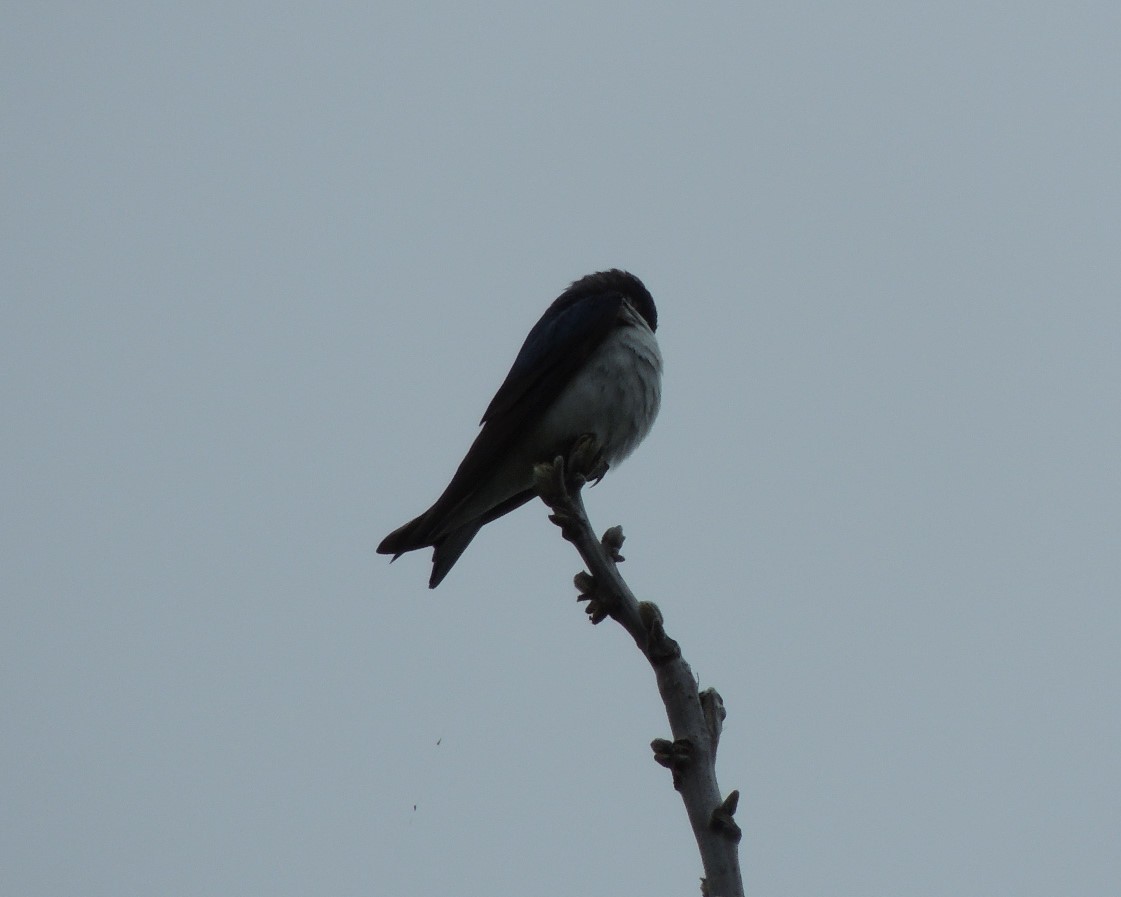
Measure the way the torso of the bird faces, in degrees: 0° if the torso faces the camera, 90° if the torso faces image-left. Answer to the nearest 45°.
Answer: approximately 270°
